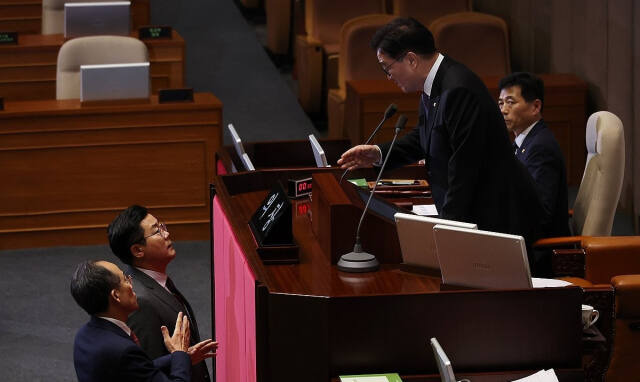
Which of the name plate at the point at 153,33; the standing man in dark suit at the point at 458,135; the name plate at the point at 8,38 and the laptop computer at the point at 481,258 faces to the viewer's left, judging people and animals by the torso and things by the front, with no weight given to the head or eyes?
the standing man in dark suit

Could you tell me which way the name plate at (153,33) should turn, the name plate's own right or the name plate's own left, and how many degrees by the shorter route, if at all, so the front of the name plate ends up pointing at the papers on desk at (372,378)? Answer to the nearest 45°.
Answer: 0° — it already faces it

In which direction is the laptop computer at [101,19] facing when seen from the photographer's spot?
facing away from the viewer

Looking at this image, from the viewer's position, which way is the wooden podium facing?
facing to the left of the viewer

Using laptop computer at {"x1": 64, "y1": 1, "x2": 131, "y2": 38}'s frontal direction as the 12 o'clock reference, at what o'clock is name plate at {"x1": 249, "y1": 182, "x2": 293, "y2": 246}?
The name plate is roughly at 6 o'clock from the laptop computer.

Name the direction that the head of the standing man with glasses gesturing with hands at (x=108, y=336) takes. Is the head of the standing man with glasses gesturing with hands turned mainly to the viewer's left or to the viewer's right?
to the viewer's right

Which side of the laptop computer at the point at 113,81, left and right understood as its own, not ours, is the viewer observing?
back

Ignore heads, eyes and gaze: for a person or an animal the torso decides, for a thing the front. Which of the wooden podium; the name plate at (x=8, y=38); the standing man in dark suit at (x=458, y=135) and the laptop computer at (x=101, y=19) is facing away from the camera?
the laptop computer

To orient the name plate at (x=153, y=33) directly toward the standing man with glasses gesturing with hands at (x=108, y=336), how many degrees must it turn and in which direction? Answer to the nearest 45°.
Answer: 0° — it already faces them
